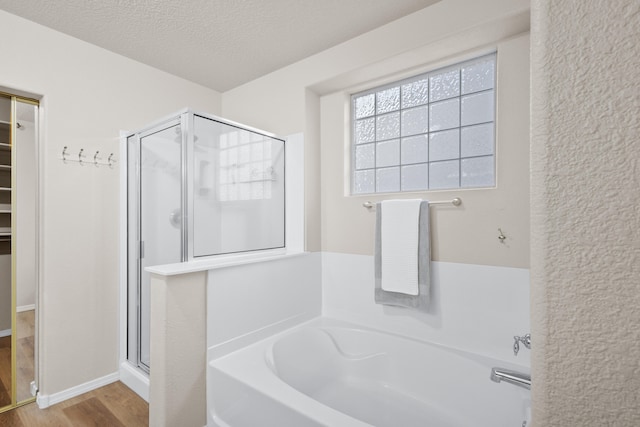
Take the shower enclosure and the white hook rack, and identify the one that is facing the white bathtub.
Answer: the white hook rack

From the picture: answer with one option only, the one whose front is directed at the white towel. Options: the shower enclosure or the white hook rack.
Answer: the white hook rack

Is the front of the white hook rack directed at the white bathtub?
yes

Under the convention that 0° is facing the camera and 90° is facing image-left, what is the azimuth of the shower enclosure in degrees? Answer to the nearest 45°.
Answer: approximately 45°

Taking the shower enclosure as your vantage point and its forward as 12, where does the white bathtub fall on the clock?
The white bathtub is roughly at 9 o'clock from the shower enclosure.

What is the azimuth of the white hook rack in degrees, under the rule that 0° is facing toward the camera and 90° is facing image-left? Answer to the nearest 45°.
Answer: approximately 315°

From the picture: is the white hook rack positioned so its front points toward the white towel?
yes
